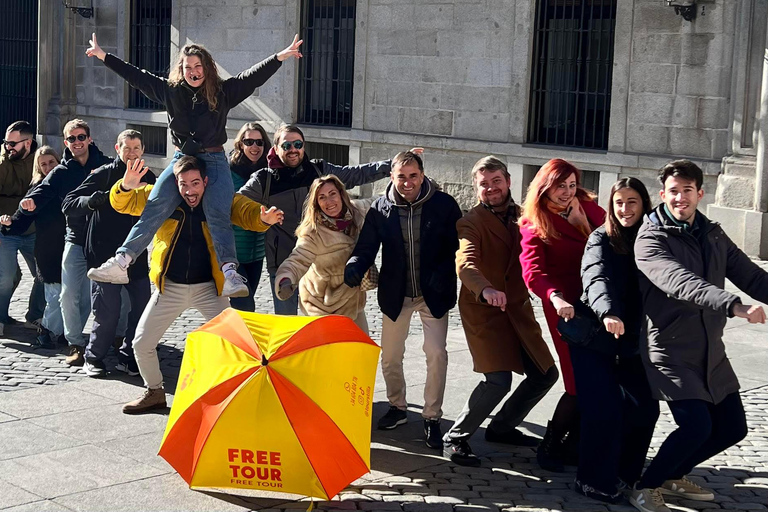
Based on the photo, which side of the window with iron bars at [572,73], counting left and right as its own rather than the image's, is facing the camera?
front

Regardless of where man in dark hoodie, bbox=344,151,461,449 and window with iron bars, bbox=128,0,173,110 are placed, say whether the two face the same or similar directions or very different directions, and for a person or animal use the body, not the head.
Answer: same or similar directions

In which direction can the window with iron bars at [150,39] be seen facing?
toward the camera

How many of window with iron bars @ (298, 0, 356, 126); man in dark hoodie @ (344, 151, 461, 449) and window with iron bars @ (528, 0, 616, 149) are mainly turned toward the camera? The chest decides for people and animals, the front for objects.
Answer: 3

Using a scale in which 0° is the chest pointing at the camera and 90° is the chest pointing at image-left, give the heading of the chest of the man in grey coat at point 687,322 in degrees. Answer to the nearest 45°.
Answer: approximately 315°

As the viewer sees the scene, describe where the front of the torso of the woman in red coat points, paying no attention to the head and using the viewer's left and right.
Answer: facing the viewer and to the right of the viewer

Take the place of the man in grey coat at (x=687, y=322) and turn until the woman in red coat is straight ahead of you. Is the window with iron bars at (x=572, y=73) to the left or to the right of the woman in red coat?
right

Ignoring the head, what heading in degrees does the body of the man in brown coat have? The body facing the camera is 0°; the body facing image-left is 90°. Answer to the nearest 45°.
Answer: approximately 315°

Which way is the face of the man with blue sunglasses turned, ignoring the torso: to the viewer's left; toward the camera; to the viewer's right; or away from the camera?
toward the camera

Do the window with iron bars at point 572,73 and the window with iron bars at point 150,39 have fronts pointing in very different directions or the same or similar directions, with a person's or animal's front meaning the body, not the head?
same or similar directions

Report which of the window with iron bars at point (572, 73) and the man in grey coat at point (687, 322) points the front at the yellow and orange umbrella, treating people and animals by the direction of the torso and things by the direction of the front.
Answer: the window with iron bars

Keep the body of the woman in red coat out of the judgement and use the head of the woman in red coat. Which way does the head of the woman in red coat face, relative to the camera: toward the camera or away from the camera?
toward the camera

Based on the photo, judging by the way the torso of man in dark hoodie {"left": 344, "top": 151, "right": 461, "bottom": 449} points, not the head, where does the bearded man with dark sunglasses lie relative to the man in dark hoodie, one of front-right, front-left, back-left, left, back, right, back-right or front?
back-right

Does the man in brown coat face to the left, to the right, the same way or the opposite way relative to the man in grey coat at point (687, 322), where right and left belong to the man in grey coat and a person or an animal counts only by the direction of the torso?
the same way

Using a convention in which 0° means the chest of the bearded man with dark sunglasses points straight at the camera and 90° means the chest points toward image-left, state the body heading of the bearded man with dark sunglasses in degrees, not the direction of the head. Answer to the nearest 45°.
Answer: approximately 45°
